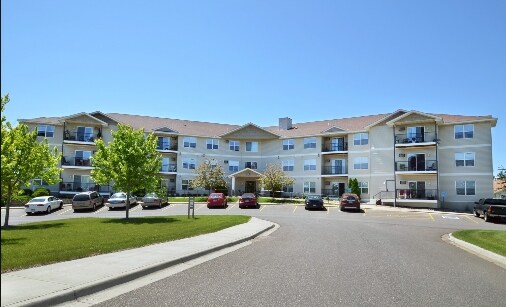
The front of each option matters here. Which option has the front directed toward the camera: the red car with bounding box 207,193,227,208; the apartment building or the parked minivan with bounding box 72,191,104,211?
the apartment building

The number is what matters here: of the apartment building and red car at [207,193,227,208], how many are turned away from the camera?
1

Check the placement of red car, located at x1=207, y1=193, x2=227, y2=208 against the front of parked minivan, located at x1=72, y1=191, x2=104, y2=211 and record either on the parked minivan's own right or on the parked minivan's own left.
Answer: on the parked minivan's own right

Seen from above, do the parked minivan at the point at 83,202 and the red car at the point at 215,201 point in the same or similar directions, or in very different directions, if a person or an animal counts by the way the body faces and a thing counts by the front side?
same or similar directions

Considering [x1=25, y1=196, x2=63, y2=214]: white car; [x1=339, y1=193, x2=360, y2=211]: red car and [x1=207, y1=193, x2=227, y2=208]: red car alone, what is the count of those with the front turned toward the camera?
0

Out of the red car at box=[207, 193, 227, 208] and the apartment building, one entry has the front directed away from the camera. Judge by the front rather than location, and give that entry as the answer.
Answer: the red car

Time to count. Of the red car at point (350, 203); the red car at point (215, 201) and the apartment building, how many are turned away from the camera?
2

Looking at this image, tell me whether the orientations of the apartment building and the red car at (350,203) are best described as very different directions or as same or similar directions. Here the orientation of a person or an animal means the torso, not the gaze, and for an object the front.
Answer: very different directions

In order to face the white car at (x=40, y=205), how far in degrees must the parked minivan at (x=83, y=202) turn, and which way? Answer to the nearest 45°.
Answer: approximately 135° to its left

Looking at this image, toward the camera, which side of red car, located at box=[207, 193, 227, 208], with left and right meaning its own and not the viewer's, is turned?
back

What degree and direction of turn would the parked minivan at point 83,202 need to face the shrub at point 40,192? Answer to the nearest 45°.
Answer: approximately 90° to its left

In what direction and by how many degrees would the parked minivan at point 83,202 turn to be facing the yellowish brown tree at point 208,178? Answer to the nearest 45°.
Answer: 0° — it already faces it

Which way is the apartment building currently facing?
toward the camera

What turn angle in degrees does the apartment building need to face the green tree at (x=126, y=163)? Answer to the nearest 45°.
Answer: approximately 45° to its right

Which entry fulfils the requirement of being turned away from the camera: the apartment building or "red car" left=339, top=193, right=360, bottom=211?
the red car

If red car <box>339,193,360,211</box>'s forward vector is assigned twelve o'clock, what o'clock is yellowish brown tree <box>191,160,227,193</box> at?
The yellowish brown tree is roughly at 10 o'clock from the red car.

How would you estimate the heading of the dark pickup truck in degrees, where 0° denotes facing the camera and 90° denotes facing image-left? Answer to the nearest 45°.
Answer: approximately 135°
